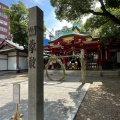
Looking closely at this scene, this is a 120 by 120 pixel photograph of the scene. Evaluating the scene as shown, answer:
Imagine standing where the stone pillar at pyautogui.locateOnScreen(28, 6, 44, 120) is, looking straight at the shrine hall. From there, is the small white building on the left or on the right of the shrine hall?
left

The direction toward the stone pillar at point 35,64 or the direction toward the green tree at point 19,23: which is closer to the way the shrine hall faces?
the stone pillar

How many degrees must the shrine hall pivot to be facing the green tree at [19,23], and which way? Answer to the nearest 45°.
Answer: approximately 90° to its right

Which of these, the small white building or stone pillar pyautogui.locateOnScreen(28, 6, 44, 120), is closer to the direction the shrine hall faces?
the stone pillar

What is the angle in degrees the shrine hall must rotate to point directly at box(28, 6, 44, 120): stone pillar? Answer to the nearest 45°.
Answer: approximately 45° to its left

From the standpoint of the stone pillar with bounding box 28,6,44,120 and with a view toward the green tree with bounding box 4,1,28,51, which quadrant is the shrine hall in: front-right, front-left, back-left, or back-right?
front-right

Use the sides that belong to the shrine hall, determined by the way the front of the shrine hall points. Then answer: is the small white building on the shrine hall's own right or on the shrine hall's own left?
on the shrine hall's own right
